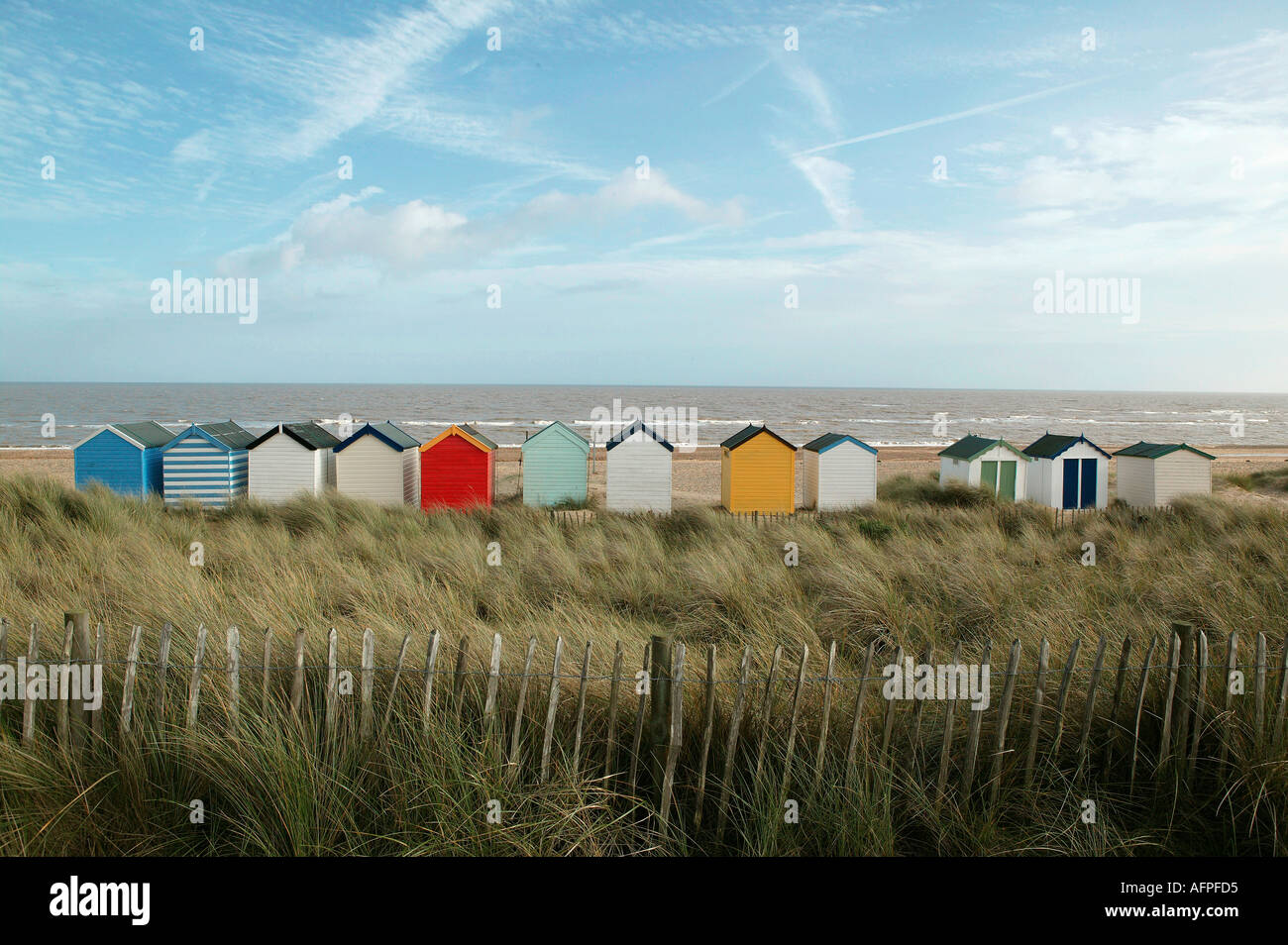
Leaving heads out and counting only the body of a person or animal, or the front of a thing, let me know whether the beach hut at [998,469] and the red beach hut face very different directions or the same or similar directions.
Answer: very different directions

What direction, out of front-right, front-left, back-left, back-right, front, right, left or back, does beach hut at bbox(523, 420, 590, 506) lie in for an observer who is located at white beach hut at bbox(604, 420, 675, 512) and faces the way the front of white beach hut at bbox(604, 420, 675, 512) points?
left

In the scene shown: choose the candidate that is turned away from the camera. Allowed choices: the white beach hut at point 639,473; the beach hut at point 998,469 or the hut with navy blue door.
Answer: the white beach hut

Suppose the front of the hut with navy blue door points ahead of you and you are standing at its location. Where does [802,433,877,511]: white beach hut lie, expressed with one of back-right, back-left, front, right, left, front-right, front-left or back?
right

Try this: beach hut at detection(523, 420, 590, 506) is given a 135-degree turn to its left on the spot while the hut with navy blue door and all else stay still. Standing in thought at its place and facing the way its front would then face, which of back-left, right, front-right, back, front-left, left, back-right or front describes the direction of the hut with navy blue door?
back-left

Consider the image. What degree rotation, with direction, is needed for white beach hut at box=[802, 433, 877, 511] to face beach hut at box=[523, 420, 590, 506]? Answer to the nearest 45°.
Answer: approximately 90° to its left

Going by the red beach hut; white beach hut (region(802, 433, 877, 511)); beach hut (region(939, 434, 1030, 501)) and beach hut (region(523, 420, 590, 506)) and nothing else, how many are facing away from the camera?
3

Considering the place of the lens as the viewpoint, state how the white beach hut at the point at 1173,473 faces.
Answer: facing away from the viewer and to the left of the viewer

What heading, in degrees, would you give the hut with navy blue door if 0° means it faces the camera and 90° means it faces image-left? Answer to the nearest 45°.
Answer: approximately 315°

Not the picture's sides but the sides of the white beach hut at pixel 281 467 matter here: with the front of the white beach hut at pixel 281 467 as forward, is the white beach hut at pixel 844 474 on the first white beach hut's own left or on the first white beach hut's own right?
on the first white beach hut's own right

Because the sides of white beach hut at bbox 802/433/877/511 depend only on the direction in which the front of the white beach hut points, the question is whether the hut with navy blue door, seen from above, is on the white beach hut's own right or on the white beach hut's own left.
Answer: on the white beach hut's own right

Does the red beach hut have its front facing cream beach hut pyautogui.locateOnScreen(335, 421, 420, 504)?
no

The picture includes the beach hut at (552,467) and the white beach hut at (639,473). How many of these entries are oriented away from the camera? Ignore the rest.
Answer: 2

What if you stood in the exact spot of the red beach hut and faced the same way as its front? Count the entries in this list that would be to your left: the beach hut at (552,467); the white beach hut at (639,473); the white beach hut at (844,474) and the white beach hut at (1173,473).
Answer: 0

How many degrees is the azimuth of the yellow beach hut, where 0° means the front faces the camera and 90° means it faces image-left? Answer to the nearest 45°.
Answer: approximately 180°

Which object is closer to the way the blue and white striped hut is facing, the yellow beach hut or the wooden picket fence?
the yellow beach hut

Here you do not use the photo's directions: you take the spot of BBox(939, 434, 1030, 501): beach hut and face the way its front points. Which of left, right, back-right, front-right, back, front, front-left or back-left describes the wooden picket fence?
front-right

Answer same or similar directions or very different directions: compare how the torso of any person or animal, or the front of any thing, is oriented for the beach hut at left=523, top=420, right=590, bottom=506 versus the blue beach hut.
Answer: same or similar directions

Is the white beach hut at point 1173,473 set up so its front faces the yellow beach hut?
no

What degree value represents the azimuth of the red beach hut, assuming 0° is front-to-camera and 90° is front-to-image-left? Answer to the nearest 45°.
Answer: approximately 180°

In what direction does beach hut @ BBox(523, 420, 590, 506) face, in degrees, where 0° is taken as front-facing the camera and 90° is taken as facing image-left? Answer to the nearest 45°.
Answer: approximately 180°
